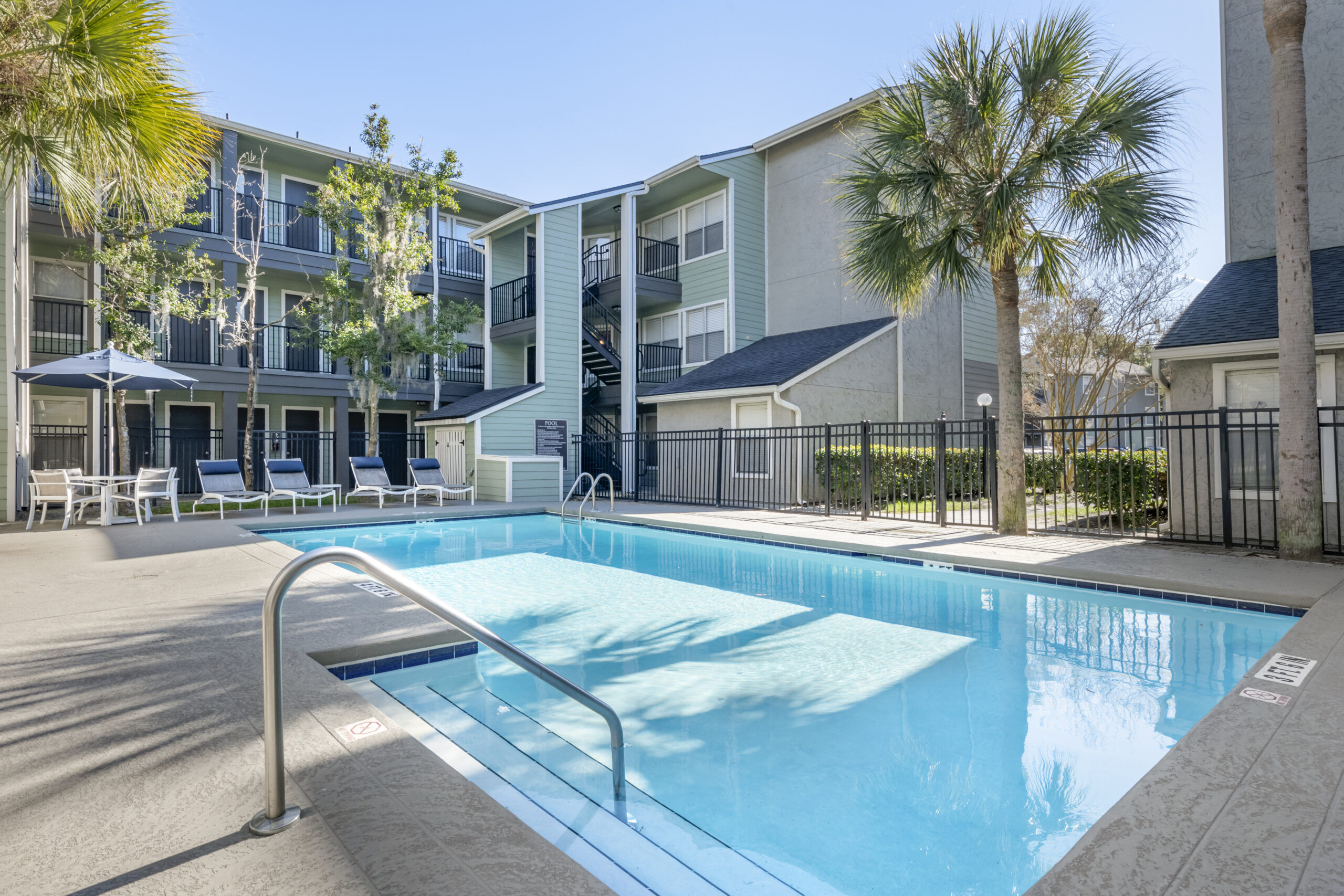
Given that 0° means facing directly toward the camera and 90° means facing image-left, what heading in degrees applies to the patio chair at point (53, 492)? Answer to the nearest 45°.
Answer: approximately 225°

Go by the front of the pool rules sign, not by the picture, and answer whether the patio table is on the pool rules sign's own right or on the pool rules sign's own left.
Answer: on the pool rules sign's own right

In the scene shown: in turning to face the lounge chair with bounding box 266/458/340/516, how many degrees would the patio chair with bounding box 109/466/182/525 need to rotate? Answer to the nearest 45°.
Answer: approximately 135° to its right

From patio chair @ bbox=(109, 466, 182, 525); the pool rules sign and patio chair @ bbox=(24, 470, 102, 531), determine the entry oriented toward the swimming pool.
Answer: the pool rules sign

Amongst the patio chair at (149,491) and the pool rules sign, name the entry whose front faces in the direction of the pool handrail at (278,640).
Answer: the pool rules sign

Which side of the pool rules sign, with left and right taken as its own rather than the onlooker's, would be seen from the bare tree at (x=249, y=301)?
right

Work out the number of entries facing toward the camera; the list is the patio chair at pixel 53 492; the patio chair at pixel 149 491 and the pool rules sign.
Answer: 1

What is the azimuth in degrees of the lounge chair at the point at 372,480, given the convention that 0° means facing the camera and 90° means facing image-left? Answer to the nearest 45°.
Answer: approximately 315°

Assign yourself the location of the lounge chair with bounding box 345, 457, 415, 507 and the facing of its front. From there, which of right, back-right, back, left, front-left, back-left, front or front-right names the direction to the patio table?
right

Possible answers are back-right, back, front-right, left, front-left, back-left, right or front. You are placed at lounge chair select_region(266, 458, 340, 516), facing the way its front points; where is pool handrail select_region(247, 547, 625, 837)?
front-right

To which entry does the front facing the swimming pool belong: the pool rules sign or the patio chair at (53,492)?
the pool rules sign

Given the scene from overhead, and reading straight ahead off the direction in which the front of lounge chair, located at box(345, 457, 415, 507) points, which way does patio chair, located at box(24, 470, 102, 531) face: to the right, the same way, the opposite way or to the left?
to the left
